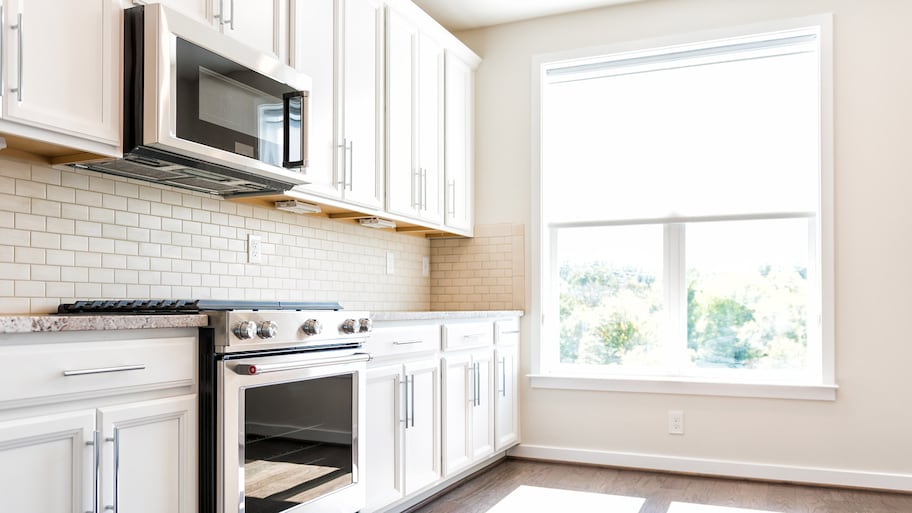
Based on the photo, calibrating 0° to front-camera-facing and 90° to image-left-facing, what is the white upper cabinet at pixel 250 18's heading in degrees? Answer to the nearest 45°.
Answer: approximately 315°

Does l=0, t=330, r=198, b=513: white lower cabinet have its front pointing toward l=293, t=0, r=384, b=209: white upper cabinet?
no

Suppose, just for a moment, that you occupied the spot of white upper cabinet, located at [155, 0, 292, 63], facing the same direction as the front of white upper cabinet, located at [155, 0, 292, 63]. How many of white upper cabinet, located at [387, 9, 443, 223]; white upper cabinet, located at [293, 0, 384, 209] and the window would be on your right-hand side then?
0

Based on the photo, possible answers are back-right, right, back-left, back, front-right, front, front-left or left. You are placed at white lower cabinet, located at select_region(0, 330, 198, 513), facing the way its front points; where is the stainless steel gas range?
left

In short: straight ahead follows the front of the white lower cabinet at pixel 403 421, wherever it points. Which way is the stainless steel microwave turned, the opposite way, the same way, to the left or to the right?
the same way

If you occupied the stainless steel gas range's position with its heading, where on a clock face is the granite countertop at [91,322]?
The granite countertop is roughly at 3 o'clock from the stainless steel gas range.

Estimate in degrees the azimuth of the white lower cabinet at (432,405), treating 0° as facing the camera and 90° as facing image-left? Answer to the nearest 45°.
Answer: approximately 315°

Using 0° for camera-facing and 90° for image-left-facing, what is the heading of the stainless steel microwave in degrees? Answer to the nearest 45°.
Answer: approximately 315°

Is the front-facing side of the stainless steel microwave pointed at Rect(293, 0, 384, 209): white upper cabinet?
no

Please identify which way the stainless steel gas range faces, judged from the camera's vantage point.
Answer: facing the viewer and to the right of the viewer

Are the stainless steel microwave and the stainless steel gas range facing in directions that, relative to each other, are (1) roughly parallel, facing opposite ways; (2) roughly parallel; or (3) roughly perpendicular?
roughly parallel

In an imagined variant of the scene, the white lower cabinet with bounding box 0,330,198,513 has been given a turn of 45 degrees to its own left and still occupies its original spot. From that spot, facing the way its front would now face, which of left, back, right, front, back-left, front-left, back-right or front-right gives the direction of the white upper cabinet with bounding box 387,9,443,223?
front-left

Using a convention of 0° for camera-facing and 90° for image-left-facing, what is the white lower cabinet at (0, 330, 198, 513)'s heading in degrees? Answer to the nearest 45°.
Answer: approximately 315°

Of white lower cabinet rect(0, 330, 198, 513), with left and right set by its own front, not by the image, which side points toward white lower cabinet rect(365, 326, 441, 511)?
left

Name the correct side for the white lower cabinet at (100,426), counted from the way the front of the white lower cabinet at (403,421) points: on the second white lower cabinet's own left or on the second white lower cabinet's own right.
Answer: on the second white lower cabinet's own right

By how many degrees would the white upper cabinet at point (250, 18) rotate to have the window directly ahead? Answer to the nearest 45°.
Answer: approximately 45° to its left

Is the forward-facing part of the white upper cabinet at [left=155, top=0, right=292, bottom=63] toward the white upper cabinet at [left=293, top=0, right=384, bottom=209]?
no
